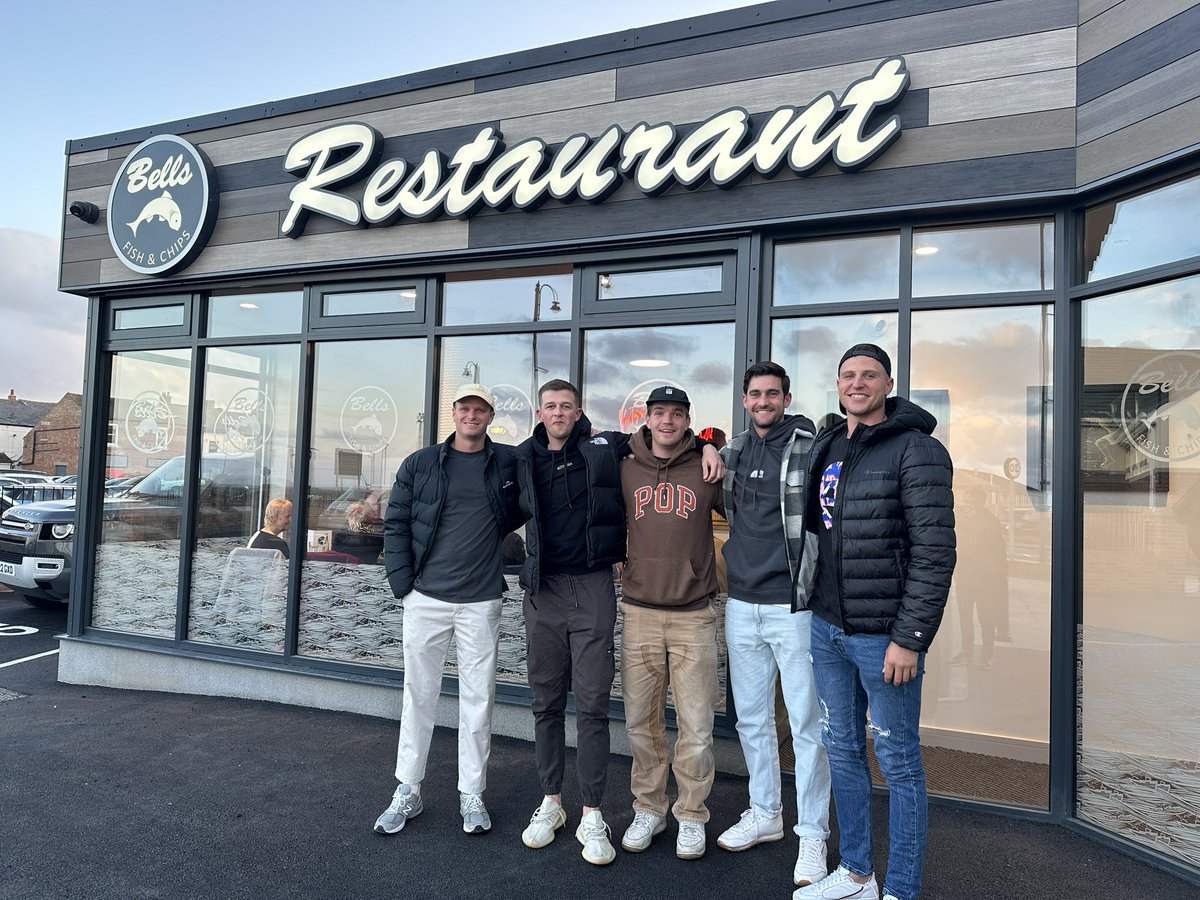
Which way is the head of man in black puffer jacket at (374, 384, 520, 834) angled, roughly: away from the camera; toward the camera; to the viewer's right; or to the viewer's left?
toward the camera

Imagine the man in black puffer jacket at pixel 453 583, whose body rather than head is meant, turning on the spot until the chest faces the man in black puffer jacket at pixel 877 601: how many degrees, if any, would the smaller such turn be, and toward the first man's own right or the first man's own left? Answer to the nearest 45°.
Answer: approximately 45° to the first man's own left

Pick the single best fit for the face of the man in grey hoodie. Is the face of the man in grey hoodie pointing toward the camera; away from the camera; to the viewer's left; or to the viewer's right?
toward the camera

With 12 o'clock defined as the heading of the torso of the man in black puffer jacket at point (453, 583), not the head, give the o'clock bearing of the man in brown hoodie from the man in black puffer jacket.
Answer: The man in brown hoodie is roughly at 10 o'clock from the man in black puffer jacket.

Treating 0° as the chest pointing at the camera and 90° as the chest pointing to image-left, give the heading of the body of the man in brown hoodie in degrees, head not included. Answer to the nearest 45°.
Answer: approximately 0°

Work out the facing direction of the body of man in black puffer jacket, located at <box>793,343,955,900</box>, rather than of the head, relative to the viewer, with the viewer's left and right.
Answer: facing the viewer and to the left of the viewer

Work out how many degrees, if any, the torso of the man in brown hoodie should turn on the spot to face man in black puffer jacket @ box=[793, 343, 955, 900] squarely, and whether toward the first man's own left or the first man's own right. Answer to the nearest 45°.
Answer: approximately 45° to the first man's own left

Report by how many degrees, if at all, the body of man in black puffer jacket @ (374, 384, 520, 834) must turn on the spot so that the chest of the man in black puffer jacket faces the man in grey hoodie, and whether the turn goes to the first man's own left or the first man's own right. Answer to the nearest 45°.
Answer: approximately 45° to the first man's own left

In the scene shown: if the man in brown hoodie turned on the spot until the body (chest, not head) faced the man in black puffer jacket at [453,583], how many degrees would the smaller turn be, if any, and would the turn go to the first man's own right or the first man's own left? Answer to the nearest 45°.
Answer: approximately 90° to the first man's own right

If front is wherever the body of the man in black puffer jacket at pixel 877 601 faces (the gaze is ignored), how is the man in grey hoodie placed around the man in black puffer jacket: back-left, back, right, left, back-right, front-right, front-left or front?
right

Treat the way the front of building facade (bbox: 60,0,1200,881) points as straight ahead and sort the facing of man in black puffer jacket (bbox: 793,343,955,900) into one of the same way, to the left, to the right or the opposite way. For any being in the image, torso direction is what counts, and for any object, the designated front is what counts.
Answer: the same way

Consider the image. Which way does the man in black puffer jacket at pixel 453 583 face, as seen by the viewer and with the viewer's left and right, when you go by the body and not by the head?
facing the viewer

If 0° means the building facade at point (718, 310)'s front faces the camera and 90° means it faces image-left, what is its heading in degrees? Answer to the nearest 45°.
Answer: approximately 45°

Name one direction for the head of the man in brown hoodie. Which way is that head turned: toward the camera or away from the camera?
toward the camera
